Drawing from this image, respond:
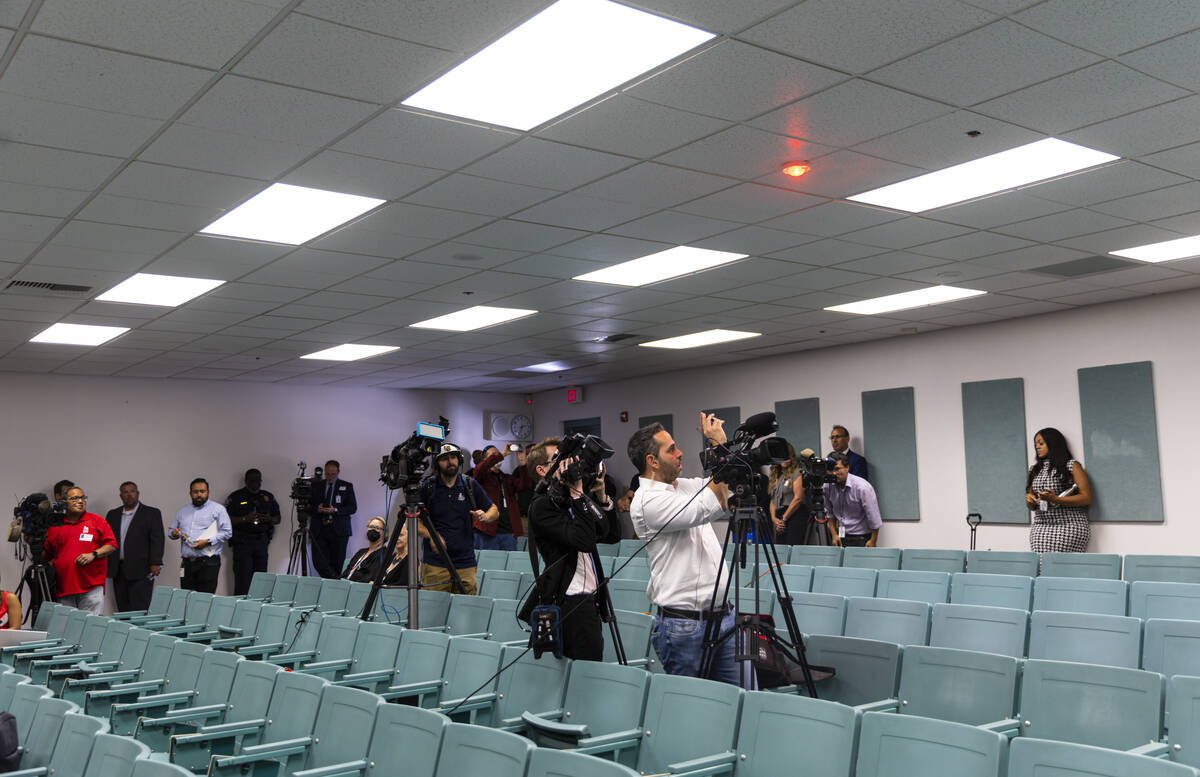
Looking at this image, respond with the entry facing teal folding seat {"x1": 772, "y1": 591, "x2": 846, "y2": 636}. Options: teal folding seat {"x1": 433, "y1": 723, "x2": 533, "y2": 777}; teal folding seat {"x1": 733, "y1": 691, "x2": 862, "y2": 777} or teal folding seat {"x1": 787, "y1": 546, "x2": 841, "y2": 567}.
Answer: teal folding seat {"x1": 787, "y1": 546, "x2": 841, "y2": 567}

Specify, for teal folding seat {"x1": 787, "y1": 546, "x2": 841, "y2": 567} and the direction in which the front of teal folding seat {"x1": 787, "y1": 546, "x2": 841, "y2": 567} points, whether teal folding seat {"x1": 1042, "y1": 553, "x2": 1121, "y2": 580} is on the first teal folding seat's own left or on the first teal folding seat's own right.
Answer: on the first teal folding seat's own left

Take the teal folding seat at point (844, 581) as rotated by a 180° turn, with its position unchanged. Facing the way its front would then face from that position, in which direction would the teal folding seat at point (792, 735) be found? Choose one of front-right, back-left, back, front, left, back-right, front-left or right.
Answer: back

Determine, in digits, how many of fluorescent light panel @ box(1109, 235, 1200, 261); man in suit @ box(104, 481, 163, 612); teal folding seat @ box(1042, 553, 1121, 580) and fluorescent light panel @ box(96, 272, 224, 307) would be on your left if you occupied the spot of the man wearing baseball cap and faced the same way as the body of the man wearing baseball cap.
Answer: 2

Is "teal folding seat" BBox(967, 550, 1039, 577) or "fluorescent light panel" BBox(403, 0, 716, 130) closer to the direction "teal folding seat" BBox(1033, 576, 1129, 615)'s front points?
the fluorescent light panel

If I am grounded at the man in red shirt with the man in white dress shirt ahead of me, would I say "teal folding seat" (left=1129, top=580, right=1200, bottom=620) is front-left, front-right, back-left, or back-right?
front-left

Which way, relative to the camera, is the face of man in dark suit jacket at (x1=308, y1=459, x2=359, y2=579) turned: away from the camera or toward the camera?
toward the camera

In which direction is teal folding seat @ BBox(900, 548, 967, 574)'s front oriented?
toward the camera

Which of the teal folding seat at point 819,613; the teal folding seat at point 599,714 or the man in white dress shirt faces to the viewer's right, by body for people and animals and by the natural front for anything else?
the man in white dress shirt

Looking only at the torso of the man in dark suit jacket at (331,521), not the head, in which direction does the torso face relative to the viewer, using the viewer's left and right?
facing the viewer

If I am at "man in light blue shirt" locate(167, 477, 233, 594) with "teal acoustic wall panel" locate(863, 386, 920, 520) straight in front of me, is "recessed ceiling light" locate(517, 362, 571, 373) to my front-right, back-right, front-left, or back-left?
front-left

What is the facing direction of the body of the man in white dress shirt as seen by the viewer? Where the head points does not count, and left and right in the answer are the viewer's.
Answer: facing to the right of the viewer

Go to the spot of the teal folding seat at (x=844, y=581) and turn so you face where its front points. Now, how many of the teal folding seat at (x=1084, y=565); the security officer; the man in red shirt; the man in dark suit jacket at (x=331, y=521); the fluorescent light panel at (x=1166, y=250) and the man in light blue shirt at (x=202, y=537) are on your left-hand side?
2

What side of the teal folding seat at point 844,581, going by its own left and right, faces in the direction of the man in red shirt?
right

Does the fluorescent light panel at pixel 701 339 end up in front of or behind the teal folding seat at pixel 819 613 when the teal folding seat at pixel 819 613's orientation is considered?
behind

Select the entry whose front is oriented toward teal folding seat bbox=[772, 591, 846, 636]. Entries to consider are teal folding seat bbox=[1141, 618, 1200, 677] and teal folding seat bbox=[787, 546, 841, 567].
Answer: teal folding seat bbox=[787, 546, 841, 567]

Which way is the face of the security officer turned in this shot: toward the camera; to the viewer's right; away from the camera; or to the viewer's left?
toward the camera

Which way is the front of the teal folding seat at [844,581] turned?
toward the camera
